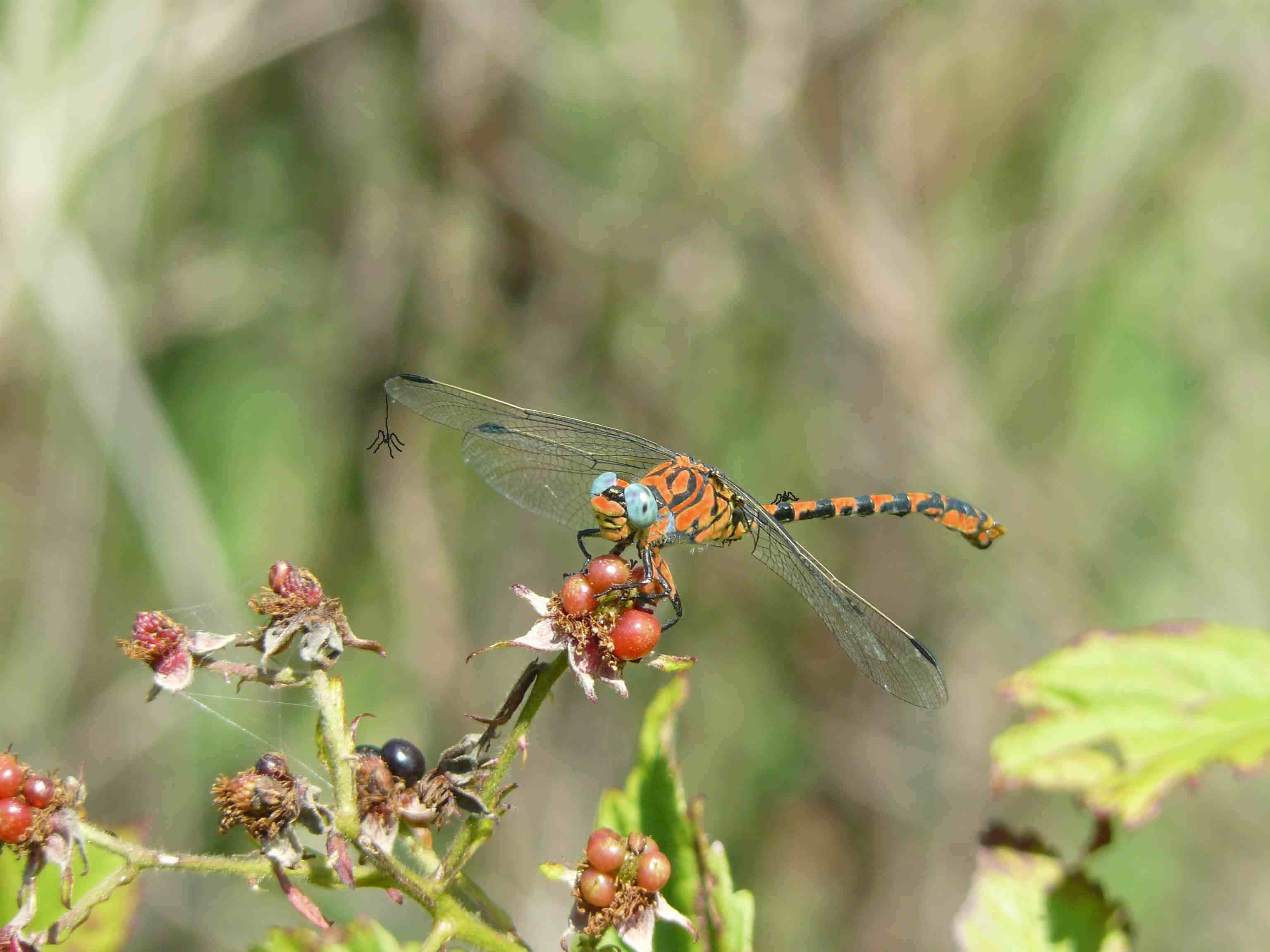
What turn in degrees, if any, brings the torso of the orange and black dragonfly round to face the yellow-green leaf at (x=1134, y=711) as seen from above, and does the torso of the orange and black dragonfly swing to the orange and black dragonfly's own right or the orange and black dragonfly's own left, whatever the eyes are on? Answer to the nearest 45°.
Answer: approximately 90° to the orange and black dragonfly's own left

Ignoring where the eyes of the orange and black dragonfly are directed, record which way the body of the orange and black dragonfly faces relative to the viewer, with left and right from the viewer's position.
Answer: facing the viewer and to the left of the viewer

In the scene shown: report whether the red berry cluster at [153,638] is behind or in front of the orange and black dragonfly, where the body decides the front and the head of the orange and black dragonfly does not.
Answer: in front
